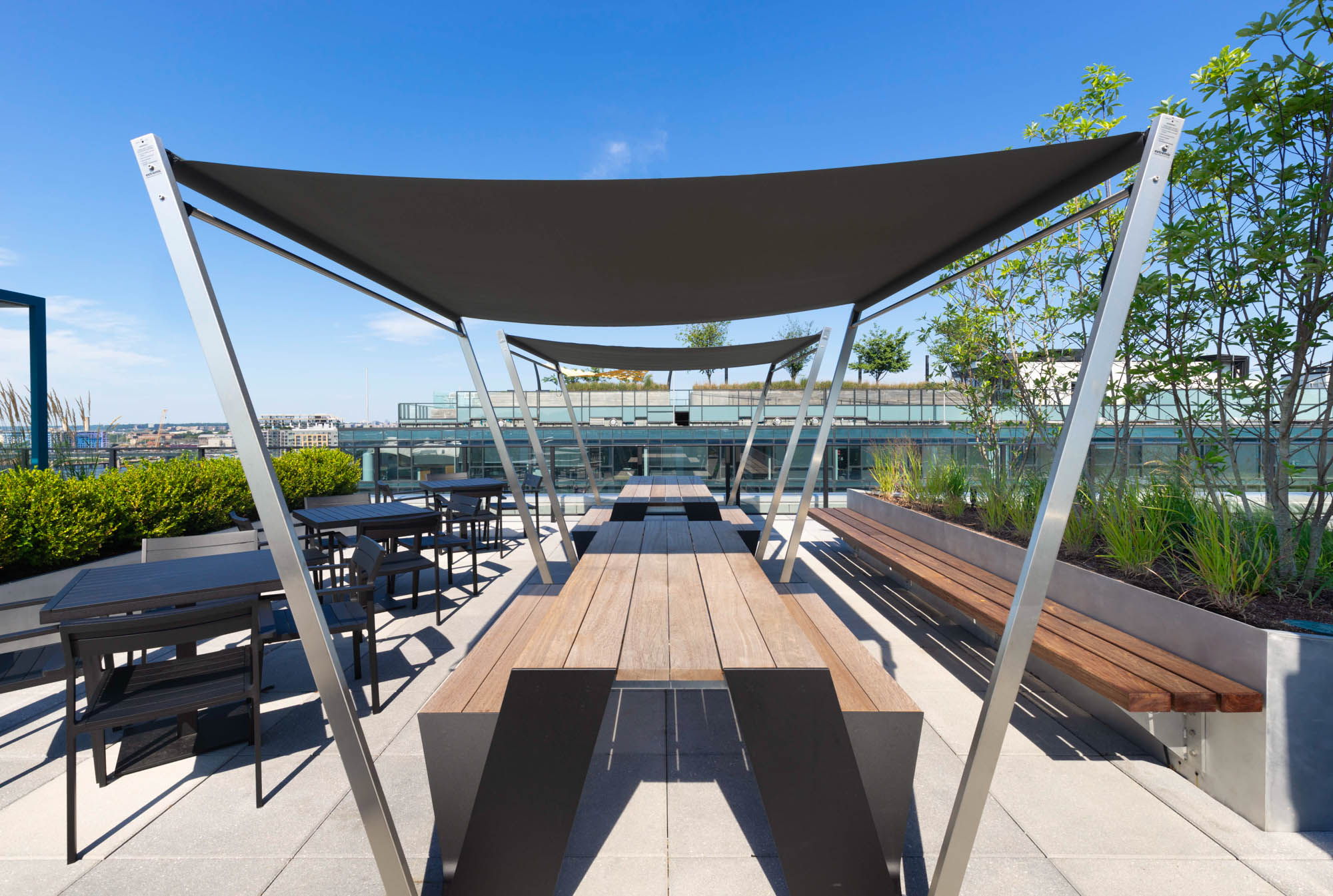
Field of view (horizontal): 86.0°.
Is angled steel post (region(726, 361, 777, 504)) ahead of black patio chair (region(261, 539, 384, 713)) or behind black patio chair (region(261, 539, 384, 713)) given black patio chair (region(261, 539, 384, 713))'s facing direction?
behind

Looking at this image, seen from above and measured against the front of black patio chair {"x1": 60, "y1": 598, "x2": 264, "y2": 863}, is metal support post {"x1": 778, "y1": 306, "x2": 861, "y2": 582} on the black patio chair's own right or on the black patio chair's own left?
on the black patio chair's own right

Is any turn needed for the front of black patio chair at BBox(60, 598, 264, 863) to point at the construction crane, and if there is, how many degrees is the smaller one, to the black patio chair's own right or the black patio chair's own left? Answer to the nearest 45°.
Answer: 0° — it already faces it

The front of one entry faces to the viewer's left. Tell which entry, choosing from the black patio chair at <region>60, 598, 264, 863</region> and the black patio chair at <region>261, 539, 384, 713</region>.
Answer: the black patio chair at <region>261, 539, 384, 713</region>

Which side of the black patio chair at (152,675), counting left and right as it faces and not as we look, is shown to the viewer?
back

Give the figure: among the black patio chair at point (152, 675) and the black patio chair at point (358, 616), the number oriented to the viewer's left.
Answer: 1

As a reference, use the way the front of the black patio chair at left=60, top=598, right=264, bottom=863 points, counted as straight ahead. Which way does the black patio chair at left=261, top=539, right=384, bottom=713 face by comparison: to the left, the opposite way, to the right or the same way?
to the left

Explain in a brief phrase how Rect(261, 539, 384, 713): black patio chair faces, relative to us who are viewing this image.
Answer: facing to the left of the viewer
